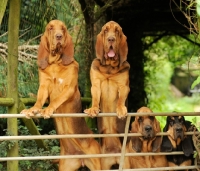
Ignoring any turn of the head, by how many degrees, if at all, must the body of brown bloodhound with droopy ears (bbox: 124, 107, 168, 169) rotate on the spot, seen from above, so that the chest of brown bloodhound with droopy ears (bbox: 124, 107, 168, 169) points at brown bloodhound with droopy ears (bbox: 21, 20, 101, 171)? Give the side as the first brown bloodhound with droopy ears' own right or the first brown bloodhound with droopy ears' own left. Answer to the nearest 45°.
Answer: approximately 90° to the first brown bloodhound with droopy ears' own right

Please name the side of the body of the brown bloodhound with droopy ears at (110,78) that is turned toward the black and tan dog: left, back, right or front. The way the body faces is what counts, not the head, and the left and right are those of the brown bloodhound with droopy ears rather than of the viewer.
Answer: left

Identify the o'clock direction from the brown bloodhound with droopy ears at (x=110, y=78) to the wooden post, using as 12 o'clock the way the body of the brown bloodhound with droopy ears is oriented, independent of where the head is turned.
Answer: The wooden post is roughly at 3 o'clock from the brown bloodhound with droopy ears.

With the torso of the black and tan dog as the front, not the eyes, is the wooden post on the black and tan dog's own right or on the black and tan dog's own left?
on the black and tan dog's own right

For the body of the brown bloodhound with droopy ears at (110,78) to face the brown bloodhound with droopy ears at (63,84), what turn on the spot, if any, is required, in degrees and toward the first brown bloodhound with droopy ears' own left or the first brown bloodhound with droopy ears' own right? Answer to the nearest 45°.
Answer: approximately 90° to the first brown bloodhound with droopy ears' own right
